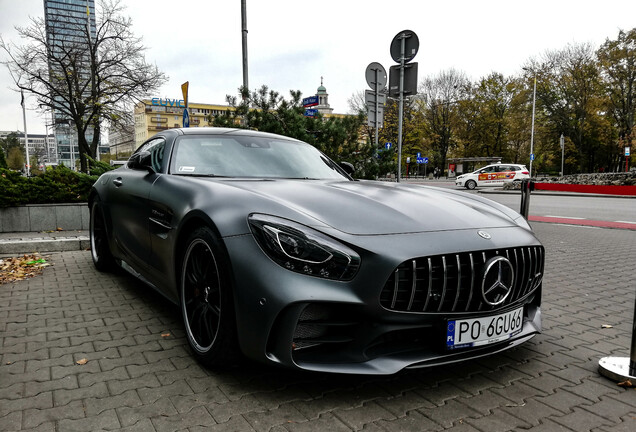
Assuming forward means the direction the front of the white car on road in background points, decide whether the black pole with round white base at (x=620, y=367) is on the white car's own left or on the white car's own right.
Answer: on the white car's own left

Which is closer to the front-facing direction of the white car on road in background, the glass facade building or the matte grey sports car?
the glass facade building

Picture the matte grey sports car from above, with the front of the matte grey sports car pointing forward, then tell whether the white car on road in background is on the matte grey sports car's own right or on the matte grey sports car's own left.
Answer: on the matte grey sports car's own left

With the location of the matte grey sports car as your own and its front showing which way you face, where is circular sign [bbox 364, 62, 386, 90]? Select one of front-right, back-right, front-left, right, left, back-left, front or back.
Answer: back-left

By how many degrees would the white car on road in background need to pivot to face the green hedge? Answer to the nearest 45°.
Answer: approximately 90° to its left

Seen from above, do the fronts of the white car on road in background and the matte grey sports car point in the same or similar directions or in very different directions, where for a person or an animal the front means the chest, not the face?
very different directions

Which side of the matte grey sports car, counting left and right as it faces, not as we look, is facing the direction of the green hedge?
back

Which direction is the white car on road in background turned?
to the viewer's left

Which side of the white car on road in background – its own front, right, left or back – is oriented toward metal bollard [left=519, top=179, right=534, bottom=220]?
left

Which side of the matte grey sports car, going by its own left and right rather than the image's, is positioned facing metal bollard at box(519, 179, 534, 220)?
left

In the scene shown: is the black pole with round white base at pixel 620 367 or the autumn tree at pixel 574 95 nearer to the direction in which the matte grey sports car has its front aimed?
the black pole with round white base

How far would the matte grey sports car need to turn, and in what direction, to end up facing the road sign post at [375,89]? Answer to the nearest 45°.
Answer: approximately 135° to its left

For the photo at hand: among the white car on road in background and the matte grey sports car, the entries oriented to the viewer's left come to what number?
1
